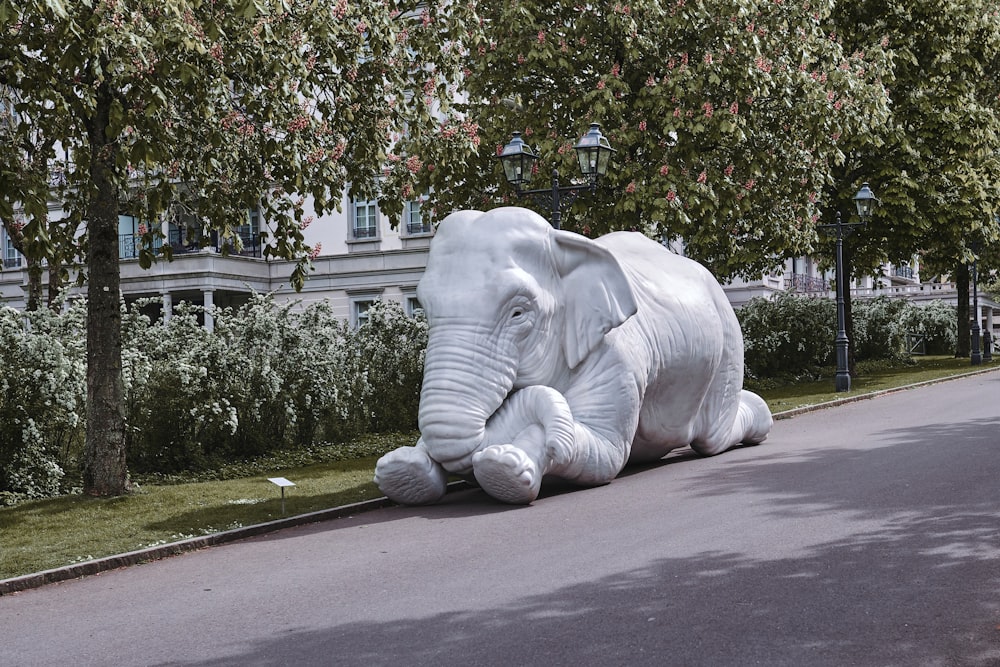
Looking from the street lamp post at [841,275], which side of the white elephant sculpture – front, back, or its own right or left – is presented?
back

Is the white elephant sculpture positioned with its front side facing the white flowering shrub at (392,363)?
no

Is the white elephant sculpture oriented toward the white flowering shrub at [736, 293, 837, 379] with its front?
no

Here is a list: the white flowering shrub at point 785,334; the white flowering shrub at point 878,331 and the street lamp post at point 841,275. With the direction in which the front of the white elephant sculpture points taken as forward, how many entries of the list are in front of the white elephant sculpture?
0

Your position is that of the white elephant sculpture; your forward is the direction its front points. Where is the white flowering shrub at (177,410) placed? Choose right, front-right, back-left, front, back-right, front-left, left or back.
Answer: right

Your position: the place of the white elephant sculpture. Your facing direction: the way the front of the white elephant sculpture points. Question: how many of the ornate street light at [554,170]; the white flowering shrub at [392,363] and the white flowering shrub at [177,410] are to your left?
0

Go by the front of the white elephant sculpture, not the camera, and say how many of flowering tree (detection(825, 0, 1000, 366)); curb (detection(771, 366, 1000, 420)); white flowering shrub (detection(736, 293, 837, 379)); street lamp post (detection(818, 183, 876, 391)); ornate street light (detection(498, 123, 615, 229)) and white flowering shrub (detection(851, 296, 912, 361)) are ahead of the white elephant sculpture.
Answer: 0

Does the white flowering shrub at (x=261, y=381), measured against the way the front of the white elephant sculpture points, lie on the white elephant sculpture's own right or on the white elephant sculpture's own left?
on the white elephant sculpture's own right

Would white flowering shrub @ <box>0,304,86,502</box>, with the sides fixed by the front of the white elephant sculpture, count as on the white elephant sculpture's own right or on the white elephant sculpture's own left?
on the white elephant sculpture's own right

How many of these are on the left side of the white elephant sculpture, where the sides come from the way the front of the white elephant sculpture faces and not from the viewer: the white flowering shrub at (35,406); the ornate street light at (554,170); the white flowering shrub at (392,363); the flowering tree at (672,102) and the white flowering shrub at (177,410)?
0

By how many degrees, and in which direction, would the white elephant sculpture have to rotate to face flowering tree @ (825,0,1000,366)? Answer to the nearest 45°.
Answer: approximately 180°

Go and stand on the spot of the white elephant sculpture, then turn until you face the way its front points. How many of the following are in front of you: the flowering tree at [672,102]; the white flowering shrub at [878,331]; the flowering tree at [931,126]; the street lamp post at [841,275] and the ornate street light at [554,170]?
0

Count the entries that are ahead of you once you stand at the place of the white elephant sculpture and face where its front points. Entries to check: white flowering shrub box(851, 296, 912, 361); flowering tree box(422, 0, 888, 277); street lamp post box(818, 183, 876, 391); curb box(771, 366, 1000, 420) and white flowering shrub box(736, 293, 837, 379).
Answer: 0

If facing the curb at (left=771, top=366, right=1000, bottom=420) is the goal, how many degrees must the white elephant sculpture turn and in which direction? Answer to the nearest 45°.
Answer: approximately 180°

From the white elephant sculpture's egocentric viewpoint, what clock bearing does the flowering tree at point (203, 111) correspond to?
The flowering tree is roughly at 2 o'clock from the white elephant sculpture.

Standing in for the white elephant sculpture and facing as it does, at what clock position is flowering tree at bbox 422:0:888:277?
The flowering tree is roughly at 5 o'clock from the white elephant sculpture.
